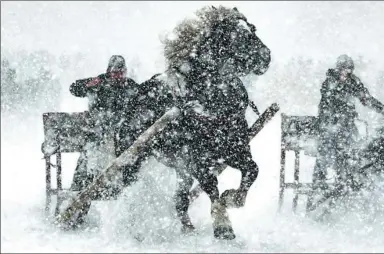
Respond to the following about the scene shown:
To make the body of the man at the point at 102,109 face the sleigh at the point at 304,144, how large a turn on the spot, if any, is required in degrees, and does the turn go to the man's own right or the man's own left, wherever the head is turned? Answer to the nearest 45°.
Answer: approximately 90° to the man's own left

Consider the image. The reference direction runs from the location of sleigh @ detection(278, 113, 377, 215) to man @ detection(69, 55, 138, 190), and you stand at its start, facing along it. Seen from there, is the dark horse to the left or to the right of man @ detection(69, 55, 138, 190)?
left

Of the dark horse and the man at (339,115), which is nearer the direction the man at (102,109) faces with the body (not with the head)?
the dark horse

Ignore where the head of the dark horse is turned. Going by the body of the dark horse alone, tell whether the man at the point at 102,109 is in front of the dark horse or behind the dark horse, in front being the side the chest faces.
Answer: behind

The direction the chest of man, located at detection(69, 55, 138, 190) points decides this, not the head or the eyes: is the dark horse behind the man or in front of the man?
in front

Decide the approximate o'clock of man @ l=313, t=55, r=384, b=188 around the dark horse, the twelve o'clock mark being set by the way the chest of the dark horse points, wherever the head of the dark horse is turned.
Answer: The man is roughly at 9 o'clock from the dark horse.

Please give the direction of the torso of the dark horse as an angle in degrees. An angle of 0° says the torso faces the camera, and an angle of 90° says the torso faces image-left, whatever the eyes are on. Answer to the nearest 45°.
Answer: approximately 315°

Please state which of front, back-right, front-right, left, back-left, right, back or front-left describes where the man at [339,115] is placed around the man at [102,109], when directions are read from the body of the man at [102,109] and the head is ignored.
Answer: left

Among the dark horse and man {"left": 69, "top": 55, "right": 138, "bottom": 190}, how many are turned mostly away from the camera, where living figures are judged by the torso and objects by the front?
0

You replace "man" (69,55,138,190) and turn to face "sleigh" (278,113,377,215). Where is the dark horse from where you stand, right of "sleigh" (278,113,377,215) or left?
right

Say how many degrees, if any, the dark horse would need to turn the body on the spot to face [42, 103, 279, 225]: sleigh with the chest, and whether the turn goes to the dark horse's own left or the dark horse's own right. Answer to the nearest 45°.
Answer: approximately 180°
